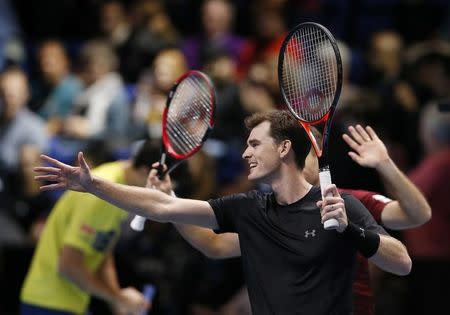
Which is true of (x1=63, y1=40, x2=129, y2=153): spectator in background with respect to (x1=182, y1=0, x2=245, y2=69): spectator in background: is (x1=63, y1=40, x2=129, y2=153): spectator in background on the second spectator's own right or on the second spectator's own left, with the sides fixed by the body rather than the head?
on the second spectator's own right

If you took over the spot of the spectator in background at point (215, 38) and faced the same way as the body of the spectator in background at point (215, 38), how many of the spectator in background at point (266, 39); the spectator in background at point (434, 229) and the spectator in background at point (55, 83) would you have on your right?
1

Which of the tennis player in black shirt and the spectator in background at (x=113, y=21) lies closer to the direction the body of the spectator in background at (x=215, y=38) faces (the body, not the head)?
the tennis player in black shirt

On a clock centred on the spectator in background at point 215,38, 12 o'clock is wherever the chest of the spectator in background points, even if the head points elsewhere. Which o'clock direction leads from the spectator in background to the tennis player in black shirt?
The tennis player in black shirt is roughly at 12 o'clock from the spectator in background.

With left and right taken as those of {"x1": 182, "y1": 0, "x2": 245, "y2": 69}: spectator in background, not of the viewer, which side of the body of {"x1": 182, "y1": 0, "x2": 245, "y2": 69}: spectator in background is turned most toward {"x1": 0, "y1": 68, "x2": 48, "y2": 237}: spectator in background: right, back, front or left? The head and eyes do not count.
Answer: right

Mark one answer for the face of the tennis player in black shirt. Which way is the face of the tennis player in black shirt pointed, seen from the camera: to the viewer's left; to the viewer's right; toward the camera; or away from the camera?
to the viewer's left

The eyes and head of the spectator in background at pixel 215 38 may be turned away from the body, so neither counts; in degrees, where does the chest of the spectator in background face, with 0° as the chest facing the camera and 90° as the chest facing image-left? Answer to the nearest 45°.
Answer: approximately 0°

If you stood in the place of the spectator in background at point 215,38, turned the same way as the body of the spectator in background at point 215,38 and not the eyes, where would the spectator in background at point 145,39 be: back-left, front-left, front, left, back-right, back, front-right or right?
right
